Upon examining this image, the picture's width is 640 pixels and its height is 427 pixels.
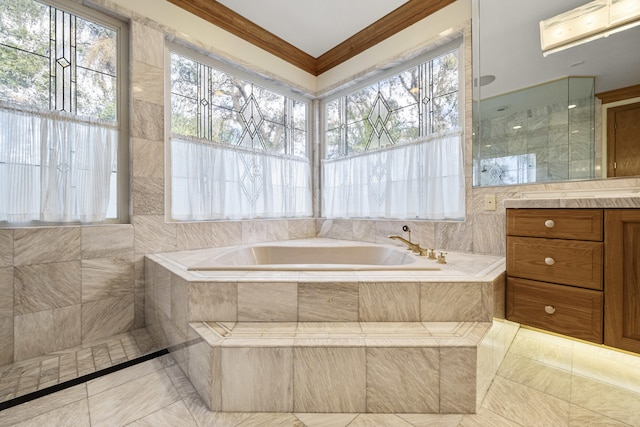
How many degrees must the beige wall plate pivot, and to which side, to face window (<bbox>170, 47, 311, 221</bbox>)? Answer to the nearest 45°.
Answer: approximately 90° to its right

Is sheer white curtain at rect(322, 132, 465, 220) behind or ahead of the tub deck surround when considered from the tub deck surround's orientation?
behind

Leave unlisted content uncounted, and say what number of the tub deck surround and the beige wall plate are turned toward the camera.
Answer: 2

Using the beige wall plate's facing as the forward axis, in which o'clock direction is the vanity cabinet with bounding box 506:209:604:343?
The vanity cabinet is roughly at 11 o'clock from the beige wall plate.

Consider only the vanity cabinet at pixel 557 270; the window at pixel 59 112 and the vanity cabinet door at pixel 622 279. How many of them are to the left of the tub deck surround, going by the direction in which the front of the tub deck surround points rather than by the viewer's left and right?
2

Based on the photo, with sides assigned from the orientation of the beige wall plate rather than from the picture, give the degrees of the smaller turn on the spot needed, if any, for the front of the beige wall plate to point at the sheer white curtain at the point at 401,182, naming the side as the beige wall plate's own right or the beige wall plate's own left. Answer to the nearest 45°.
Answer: approximately 90° to the beige wall plate's own right

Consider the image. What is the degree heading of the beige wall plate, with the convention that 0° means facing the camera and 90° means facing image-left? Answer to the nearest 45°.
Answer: approximately 0°

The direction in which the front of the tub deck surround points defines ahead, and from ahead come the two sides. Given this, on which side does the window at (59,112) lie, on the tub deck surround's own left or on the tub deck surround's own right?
on the tub deck surround's own right
